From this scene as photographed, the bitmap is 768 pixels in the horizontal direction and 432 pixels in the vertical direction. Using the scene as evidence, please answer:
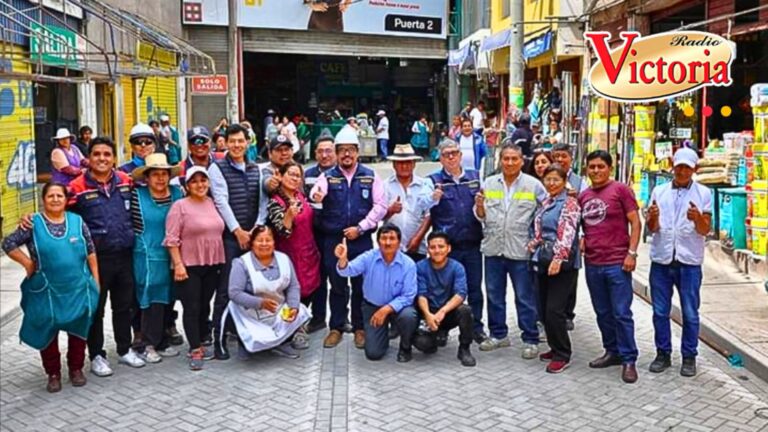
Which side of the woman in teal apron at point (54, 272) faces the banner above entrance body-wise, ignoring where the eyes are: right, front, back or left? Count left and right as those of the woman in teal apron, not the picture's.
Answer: back

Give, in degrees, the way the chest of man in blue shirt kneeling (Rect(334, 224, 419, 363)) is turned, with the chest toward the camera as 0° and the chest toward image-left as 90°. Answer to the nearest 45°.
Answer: approximately 0°

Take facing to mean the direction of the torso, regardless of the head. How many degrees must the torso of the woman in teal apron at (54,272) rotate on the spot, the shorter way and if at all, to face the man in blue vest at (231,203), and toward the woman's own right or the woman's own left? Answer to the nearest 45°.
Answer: approximately 135° to the woman's own left

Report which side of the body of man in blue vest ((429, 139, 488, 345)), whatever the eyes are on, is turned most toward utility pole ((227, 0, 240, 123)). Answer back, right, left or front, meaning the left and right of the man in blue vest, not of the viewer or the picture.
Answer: back

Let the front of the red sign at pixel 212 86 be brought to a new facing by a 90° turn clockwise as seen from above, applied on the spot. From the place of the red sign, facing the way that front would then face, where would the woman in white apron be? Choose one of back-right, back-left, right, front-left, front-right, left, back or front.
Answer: left

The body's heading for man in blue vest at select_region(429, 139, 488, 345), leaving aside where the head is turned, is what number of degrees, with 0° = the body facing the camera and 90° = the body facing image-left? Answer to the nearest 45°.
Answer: approximately 0°

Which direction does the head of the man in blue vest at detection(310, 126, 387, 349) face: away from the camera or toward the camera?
toward the camera

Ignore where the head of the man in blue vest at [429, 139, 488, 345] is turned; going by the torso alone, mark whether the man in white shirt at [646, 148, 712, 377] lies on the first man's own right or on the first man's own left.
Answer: on the first man's own left

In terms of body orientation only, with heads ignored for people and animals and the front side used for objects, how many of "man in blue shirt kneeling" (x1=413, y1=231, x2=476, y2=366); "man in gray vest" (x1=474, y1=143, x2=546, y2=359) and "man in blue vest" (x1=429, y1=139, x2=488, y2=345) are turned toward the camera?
3

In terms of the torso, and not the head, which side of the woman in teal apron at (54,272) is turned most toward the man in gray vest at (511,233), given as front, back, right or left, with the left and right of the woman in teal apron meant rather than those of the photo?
left

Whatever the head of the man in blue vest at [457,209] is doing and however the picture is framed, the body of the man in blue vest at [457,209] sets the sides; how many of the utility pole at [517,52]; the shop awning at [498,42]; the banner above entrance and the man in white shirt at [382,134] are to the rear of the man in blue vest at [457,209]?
4

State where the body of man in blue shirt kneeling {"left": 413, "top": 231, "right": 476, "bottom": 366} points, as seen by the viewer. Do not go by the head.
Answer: toward the camera

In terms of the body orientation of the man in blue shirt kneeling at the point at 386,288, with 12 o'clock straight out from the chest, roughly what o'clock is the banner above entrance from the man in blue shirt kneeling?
The banner above entrance is roughly at 6 o'clock from the man in blue shirt kneeling.

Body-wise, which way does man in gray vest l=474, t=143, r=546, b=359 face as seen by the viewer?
toward the camera
